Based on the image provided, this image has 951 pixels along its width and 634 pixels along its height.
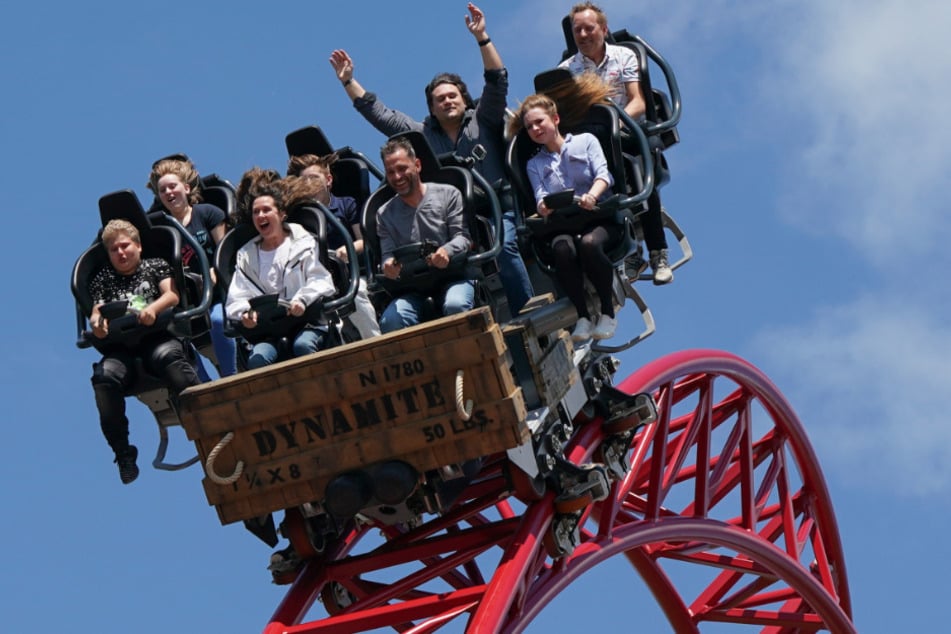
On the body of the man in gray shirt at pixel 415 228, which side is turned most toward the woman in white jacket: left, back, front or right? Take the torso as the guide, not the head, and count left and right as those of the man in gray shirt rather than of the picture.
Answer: right

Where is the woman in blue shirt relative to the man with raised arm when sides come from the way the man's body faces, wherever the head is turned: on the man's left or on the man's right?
on the man's left

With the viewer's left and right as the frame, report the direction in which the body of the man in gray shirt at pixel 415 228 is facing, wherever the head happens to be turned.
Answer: facing the viewer

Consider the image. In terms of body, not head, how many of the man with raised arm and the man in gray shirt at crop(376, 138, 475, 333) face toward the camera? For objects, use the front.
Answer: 2

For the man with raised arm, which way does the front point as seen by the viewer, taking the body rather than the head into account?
toward the camera
